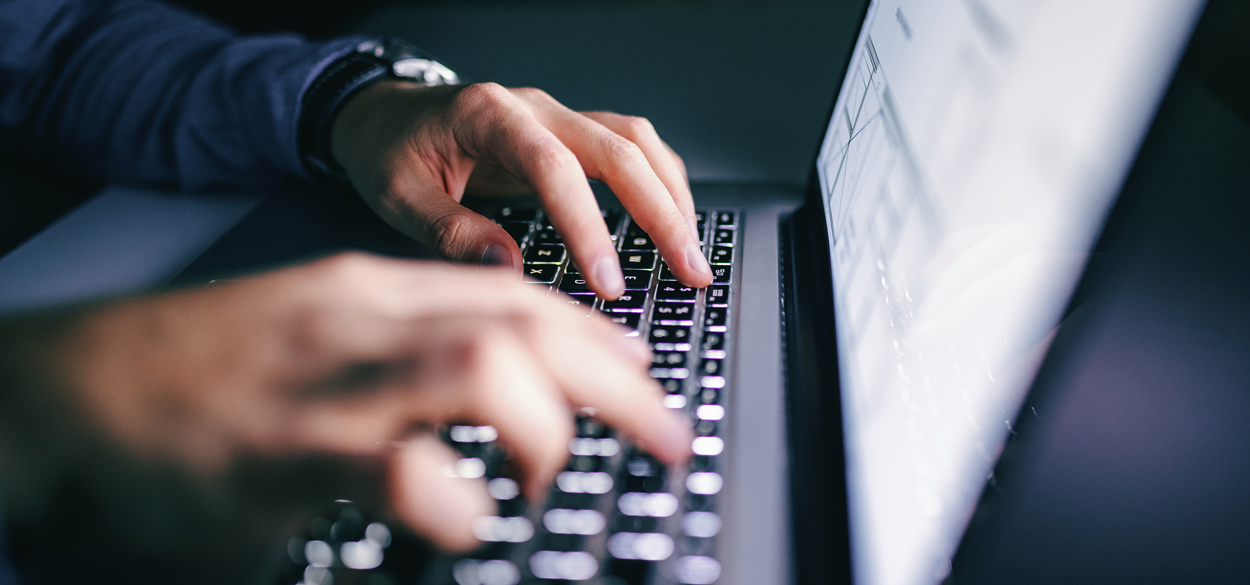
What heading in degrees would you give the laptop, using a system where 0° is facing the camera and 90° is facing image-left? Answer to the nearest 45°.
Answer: approximately 90°
